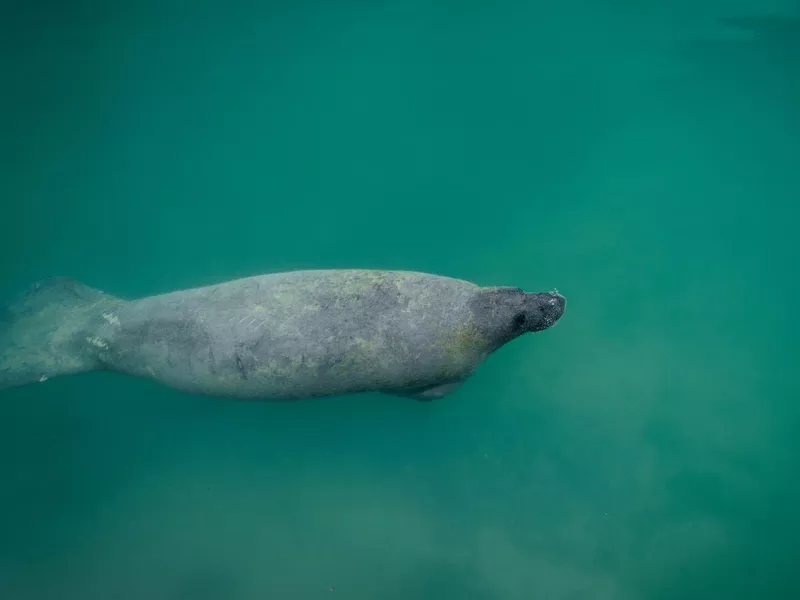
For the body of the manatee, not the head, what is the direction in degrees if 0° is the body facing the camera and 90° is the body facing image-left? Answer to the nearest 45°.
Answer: approximately 270°
